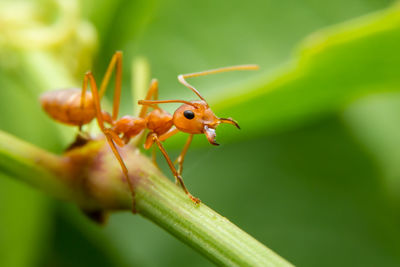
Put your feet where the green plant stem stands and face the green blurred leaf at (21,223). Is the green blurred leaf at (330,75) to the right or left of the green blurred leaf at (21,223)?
right

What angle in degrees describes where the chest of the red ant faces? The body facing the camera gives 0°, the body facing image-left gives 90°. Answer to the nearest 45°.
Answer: approximately 270°

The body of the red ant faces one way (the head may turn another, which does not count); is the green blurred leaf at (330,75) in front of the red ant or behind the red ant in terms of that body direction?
in front
